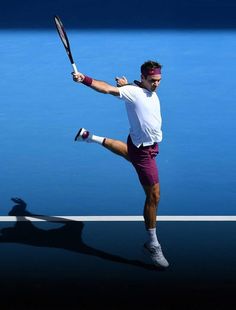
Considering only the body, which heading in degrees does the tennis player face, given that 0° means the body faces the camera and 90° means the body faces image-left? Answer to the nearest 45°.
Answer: approximately 315°
